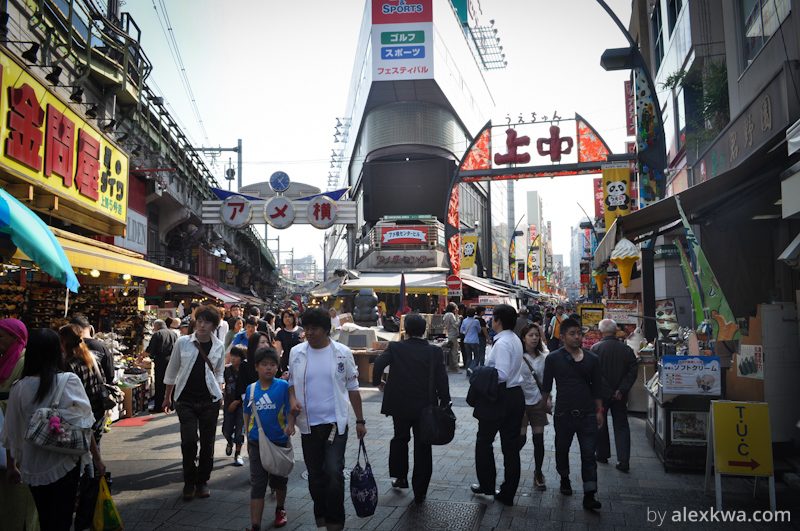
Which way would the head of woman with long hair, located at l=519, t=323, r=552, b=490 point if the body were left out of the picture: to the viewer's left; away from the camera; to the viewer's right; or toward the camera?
toward the camera

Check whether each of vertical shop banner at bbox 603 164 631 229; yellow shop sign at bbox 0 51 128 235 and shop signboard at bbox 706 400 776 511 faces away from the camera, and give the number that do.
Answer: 0

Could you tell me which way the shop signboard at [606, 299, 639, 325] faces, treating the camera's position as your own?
facing the viewer

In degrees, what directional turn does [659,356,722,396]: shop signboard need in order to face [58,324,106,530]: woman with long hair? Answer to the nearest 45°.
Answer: approximately 45° to its right

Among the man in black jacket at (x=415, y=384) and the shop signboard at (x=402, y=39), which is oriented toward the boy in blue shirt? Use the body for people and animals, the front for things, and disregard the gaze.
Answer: the shop signboard

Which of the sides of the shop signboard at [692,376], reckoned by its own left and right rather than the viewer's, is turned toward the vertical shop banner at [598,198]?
back

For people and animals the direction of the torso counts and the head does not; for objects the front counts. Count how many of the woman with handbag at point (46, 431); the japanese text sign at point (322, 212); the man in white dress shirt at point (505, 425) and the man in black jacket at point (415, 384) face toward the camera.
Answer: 1

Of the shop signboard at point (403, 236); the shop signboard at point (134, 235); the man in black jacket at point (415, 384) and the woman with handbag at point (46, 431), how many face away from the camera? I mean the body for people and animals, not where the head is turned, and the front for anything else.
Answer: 2

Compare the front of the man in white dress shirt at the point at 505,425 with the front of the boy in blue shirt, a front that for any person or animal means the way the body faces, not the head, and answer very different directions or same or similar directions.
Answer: very different directions

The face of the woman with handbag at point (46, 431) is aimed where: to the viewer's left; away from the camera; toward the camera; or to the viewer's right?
away from the camera

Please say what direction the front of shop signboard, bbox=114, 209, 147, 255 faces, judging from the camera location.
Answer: facing the viewer and to the right of the viewer

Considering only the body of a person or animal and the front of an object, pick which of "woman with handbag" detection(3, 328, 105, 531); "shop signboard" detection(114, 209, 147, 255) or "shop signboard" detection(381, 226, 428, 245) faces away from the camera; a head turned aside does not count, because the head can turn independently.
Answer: the woman with handbag

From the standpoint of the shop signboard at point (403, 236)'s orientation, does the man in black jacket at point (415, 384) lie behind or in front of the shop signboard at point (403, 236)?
in front

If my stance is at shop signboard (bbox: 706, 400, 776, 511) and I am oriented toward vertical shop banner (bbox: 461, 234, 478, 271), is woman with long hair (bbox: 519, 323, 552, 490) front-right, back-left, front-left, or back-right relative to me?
front-left

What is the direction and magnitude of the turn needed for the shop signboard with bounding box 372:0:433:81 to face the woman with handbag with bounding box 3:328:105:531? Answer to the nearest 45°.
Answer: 0° — it already faces them

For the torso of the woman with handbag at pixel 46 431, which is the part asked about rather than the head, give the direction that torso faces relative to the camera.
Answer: away from the camera

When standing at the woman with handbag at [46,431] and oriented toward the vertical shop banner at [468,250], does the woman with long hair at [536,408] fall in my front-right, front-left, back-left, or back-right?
front-right

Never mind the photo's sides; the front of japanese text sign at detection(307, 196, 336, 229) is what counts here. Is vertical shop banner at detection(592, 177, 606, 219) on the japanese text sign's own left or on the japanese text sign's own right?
on the japanese text sign's own left
